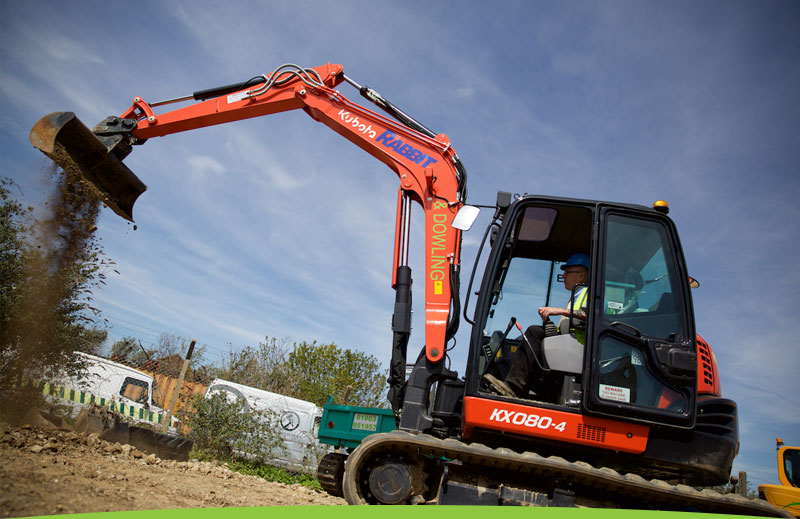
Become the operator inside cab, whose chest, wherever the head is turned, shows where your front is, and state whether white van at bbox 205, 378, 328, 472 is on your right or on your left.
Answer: on your right

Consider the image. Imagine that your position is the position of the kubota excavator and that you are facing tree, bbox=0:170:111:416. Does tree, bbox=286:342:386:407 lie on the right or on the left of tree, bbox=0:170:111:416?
right

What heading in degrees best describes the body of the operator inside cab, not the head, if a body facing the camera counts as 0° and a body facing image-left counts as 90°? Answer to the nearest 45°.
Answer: approximately 90°

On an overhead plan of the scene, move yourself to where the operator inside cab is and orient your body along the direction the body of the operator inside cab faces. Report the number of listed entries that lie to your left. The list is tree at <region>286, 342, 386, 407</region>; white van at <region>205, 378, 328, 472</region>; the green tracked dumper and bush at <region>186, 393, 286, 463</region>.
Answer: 0

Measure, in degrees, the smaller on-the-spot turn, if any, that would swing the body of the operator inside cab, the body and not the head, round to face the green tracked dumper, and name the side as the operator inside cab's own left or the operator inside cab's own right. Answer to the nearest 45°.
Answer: approximately 45° to the operator inside cab's own right

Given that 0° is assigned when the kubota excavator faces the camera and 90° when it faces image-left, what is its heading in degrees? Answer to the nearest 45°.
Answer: approximately 90°

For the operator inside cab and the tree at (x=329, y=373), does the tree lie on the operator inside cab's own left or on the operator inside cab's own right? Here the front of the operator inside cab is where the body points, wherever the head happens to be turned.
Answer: on the operator inside cab's own right

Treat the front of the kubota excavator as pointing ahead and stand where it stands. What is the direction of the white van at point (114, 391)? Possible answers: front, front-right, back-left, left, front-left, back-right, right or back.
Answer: front-right

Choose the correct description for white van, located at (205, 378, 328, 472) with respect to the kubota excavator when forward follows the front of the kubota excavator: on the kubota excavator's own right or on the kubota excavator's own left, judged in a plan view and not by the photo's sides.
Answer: on the kubota excavator's own right

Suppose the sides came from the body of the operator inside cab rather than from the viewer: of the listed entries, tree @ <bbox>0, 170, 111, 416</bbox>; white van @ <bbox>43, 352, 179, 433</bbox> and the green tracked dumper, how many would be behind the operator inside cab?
0

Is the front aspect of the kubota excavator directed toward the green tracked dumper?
no

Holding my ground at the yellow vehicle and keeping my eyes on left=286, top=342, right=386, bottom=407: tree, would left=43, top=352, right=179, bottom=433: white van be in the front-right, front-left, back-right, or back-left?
front-left

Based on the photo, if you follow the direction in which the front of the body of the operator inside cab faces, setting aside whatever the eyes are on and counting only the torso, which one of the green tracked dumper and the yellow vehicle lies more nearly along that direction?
the green tracked dumper

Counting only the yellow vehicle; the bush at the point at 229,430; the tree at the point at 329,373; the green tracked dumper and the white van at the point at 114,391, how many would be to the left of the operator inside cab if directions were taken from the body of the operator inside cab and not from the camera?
0

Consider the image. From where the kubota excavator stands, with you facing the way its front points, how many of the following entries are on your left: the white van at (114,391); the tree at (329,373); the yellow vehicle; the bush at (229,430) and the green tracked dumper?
0

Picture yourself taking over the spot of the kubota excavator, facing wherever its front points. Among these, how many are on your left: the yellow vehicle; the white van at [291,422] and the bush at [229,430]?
0

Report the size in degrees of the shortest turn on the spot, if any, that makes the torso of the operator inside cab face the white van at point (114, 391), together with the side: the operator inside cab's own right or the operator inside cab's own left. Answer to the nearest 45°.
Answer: approximately 45° to the operator inside cab's own right
